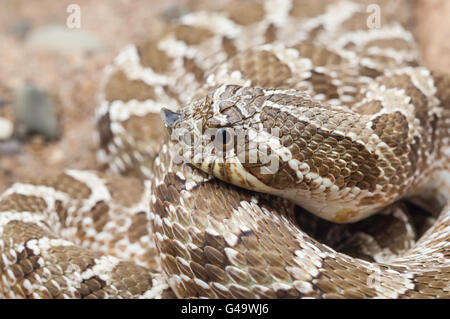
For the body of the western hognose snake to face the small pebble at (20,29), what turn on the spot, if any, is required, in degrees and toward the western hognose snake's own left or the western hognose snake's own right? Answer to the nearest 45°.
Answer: approximately 45° to the western hognose snake's own right

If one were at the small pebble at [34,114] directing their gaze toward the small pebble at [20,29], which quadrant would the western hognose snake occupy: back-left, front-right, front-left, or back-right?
back-right

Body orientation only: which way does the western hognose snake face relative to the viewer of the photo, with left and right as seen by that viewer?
facing to the left of the viewer

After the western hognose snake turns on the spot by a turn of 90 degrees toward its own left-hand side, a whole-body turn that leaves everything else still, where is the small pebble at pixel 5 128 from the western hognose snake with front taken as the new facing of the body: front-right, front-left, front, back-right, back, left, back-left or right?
back-right

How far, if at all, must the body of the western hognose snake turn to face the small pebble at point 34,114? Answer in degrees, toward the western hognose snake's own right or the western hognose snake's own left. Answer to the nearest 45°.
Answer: approximately 45° to the western hognose snake's own right
